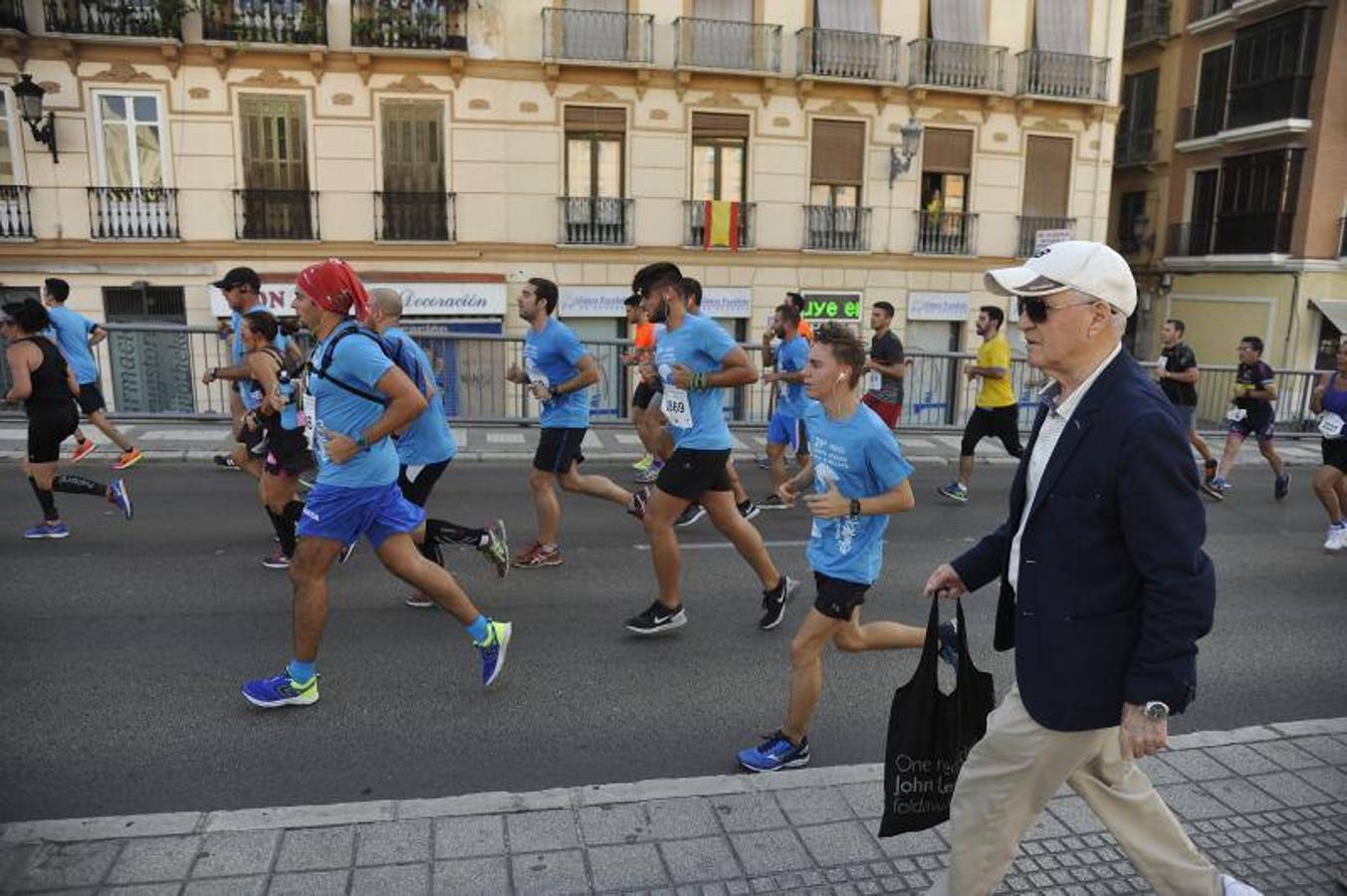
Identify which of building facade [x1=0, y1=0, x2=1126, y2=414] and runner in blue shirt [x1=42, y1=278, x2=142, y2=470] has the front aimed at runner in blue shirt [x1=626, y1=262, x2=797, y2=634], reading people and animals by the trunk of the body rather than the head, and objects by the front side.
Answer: the building facade

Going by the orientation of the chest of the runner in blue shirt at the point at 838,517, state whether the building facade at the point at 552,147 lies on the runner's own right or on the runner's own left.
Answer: on the runner's own right

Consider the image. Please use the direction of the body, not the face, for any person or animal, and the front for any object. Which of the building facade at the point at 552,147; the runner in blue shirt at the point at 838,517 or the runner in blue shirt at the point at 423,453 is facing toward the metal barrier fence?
the building facade

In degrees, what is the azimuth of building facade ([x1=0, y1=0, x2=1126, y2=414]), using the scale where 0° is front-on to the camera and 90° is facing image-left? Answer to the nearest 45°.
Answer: approximately 0°

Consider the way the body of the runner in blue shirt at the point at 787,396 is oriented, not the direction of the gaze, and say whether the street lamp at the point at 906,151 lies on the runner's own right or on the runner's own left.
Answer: on the runner's own right

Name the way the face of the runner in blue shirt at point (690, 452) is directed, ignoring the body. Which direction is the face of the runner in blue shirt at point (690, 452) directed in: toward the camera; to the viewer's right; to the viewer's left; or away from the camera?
to the viewer's left

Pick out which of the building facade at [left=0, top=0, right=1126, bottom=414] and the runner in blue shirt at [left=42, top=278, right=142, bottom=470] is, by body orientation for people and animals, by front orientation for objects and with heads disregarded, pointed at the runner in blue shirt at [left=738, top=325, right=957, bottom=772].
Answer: the building facade

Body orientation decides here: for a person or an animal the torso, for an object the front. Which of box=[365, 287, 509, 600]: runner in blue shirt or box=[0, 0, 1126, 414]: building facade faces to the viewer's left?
the runner in blue shirt

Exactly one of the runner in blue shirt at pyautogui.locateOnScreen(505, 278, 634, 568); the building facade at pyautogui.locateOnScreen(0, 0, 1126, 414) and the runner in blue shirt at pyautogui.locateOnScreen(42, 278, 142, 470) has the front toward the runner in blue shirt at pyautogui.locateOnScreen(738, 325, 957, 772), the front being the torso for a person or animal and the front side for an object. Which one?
the building facade

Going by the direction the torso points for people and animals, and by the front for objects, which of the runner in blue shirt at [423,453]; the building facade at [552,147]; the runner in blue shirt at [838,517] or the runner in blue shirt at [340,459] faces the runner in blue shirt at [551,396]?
the building facade
